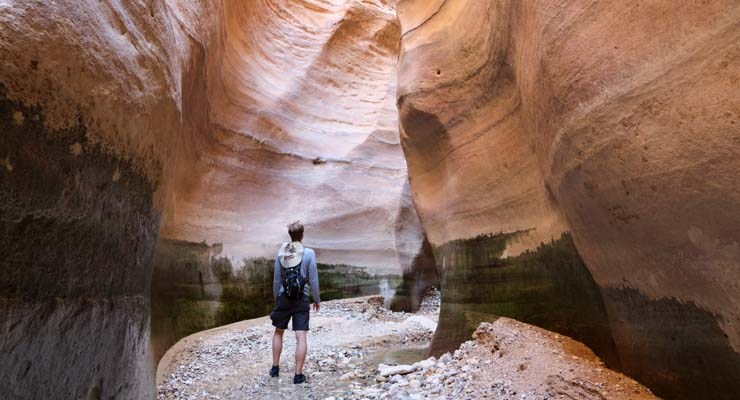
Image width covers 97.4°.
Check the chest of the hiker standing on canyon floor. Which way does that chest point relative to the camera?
away from the camera
